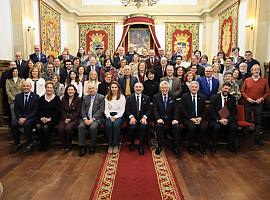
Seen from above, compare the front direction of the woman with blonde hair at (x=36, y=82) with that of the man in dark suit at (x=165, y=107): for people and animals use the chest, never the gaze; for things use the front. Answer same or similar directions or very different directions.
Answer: same or similar directions

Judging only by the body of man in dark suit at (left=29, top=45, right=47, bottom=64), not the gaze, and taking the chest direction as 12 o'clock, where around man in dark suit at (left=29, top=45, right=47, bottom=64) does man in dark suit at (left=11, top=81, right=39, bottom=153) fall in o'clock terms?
man in dark suit at (left=11, top=81, right=39, bottom=153) is roughly at 12 o'clock from man in dark suit at (left=29, top=45, right=47, bottom=64).

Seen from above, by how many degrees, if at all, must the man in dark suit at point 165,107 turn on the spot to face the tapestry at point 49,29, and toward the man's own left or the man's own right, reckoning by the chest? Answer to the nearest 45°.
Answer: approximately 135° to the man's own right

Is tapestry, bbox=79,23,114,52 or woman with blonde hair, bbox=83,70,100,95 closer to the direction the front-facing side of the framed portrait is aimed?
the woman with blonde hair

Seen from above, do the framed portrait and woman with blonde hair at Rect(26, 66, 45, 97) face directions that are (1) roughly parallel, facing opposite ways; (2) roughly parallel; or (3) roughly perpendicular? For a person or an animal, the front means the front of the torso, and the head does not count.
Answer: roughly parallel

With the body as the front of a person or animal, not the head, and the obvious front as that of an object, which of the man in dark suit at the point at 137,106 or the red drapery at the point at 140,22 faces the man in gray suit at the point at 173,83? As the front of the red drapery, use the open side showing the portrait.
the red drapery

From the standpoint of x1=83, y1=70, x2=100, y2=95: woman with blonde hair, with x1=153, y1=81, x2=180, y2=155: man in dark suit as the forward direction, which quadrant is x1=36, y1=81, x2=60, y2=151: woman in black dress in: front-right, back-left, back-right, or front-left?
back-right

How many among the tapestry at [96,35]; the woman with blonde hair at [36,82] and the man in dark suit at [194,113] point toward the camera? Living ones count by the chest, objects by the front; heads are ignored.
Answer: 3

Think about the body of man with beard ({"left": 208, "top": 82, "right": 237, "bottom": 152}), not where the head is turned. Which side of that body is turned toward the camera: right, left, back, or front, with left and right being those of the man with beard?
front

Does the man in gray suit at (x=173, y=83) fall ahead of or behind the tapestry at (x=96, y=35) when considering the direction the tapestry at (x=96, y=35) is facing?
ahead

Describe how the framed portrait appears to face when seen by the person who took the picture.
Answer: facing the viewer

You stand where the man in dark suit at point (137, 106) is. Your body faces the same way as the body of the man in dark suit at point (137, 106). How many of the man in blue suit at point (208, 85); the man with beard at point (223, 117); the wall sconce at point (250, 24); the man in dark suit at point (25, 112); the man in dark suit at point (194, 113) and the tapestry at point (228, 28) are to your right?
1
